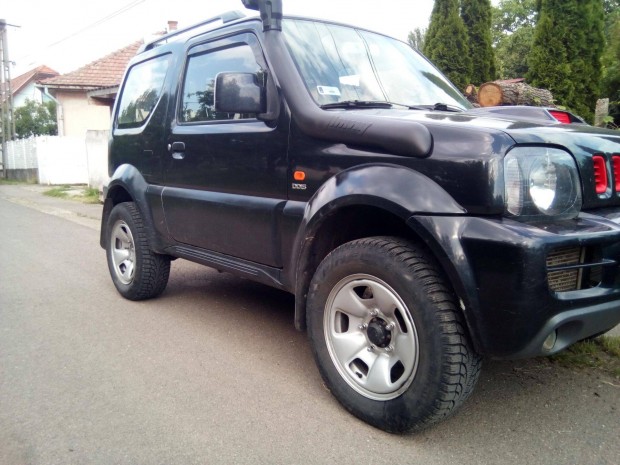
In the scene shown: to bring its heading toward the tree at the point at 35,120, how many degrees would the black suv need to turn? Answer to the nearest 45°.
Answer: approximately 180°

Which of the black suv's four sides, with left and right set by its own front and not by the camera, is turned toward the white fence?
back

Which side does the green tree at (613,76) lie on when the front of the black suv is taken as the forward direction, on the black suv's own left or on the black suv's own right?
on the black suv's own left

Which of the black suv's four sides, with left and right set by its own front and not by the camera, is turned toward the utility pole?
back

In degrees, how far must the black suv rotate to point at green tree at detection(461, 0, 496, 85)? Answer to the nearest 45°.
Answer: approximately 135° to its left

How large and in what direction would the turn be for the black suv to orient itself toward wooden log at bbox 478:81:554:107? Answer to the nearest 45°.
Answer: approximately 135° to its left

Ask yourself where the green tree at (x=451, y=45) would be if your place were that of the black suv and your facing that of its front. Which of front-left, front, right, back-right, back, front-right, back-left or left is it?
back-left

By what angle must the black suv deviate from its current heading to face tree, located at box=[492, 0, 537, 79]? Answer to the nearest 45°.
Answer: approximately 135° to its left

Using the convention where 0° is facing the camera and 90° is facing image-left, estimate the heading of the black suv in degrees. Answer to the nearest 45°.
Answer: approximately 315°
